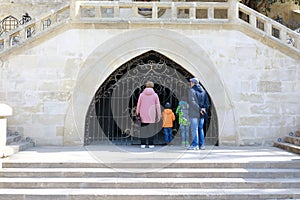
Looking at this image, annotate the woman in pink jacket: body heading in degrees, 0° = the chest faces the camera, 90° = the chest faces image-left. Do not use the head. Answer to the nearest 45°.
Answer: approximately 180°

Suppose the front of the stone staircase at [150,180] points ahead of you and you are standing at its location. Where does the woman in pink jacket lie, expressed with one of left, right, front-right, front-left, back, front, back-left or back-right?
back

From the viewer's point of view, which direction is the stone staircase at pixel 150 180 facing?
toward the camera

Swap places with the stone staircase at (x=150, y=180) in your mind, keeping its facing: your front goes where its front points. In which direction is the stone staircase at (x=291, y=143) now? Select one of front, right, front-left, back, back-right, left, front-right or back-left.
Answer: back-left

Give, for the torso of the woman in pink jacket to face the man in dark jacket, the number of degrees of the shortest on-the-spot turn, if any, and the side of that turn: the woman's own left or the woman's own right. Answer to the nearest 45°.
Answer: approximately 135° to the woman's own right

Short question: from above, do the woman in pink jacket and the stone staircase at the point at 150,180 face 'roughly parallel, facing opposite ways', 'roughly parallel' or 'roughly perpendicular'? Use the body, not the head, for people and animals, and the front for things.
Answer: roughly parallel, facing opposite ways

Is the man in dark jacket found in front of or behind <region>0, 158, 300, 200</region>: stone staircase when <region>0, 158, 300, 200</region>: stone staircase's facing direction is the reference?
behind

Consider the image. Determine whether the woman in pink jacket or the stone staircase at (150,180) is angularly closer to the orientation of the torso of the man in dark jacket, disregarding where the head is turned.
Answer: the woman in pink jacket

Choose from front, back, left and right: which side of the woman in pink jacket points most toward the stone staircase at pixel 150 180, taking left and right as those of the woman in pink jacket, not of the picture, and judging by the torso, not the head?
back

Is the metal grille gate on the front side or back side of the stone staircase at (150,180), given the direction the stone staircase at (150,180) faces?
on the back side

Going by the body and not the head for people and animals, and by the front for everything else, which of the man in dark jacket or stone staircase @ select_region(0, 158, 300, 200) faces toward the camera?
the stone staircase

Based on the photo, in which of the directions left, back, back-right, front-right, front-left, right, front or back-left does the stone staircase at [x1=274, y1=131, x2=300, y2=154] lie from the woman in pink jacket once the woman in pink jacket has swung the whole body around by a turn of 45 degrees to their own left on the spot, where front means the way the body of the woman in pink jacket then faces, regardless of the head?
back-right

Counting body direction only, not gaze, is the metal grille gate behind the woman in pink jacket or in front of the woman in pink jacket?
in front
